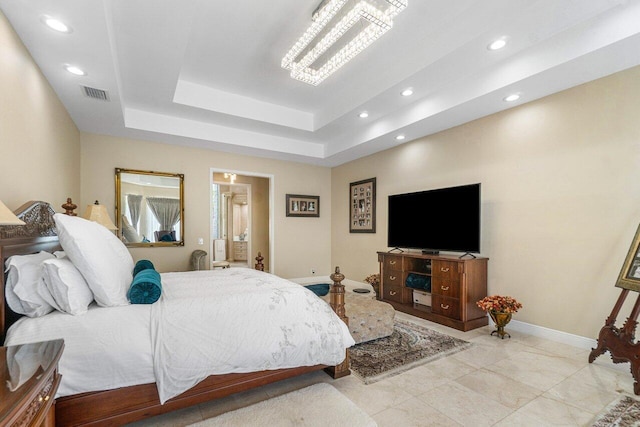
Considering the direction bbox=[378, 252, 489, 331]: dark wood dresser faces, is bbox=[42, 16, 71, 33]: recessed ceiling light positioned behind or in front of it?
in front

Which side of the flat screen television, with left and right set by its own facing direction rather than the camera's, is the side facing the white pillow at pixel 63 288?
front

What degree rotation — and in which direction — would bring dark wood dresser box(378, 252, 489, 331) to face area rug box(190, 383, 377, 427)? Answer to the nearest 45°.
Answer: approximately 45° to its left

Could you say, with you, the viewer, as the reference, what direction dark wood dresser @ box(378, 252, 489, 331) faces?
facing the viewer and to the left of the viewer

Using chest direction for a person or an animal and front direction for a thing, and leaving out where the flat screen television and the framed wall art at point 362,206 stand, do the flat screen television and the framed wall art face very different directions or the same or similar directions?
same or similar directions

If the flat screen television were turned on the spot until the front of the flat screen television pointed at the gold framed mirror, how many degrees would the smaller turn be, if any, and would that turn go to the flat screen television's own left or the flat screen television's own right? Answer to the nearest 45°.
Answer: approximately 45° to the flat screen television's own right

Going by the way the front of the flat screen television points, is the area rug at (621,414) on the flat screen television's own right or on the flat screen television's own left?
on the flat screen television's own left

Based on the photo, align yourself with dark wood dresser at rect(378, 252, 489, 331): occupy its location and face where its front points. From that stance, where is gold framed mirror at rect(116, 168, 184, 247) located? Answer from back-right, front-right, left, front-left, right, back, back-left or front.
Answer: front-right

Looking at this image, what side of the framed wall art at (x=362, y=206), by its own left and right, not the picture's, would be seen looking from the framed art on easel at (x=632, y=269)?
left

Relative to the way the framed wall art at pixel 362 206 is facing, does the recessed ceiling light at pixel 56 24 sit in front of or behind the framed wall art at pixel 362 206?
in front

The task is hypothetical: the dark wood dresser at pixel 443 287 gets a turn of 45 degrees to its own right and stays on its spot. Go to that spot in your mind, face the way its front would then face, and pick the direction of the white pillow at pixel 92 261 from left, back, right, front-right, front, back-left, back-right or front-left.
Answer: front-left

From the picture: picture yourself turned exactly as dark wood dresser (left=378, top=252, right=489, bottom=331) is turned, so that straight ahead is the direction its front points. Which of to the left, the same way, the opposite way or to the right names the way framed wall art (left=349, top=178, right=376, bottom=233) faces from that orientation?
the same way

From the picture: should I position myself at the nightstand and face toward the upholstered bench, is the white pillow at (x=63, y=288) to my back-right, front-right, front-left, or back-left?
front-left

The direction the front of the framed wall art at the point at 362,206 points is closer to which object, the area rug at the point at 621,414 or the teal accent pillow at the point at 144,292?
the teal accent pillow

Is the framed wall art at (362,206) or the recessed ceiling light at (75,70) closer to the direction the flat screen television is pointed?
the recessed ceiling light

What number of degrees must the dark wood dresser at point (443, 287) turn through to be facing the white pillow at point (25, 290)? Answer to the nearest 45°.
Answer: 0° — it already faces it

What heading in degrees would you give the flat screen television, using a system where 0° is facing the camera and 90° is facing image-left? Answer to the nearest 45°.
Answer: approximately 45°
